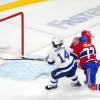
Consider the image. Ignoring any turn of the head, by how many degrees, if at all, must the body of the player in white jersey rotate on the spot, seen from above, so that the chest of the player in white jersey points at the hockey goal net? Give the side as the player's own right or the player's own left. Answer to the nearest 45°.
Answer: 0° — they already face it

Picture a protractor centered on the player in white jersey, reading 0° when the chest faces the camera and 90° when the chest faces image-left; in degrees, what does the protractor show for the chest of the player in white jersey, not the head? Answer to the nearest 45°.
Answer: approximately 135°
